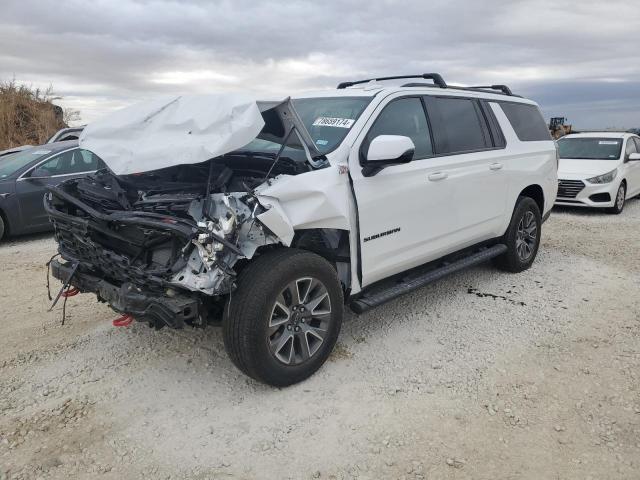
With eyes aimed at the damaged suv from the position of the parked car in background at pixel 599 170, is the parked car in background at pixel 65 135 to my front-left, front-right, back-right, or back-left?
front-right

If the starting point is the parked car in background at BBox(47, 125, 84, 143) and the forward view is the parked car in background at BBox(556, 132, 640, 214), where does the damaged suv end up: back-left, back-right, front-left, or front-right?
front-right

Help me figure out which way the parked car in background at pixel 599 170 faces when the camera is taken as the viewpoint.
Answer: facing the viewer and to the left of the viewer

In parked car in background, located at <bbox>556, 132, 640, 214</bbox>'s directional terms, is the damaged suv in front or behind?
in front

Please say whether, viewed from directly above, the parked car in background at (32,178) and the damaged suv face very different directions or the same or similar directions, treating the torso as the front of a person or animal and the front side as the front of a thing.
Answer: same or similar directions

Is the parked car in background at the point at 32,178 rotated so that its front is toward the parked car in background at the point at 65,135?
no

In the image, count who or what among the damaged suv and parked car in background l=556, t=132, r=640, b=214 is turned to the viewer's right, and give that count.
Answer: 0

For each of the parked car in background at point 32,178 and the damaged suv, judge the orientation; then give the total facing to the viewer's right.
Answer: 0

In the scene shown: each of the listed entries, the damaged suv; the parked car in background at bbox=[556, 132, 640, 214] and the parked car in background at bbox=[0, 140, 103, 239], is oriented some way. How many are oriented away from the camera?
0

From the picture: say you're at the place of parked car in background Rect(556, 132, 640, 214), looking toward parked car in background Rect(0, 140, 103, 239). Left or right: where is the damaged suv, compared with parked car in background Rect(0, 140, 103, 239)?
left

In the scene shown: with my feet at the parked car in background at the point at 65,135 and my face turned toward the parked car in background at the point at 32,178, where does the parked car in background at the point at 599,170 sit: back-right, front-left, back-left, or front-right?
front-left

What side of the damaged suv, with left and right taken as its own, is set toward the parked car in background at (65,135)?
right
